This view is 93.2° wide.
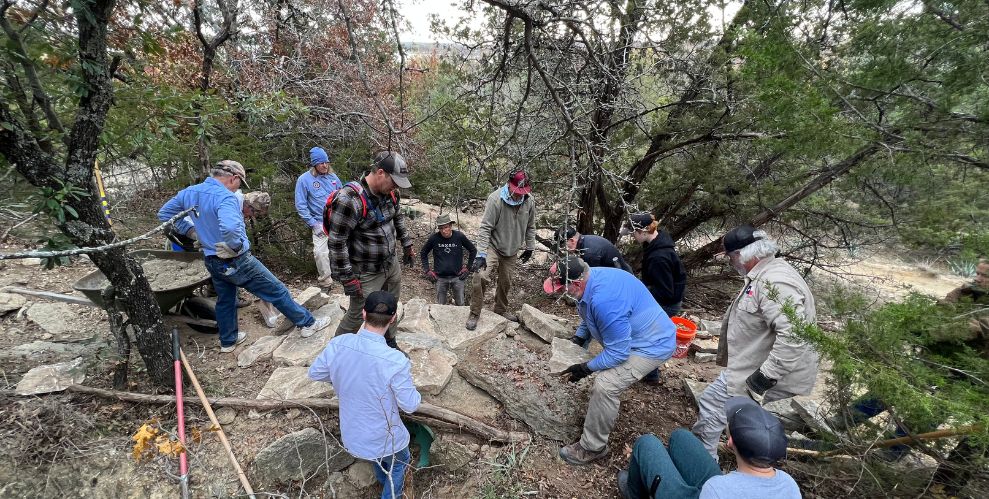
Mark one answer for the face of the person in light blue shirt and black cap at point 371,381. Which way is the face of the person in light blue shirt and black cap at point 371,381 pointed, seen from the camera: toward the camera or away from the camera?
away from the camera

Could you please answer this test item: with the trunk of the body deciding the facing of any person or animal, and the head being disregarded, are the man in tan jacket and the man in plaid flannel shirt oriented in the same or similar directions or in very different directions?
very different directions

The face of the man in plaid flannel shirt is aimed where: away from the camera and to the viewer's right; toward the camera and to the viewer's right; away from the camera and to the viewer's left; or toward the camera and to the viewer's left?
toward the camera and to the viewer's right

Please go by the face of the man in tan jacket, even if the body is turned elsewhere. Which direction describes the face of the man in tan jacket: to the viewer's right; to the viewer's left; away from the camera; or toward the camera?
to the viewer's left

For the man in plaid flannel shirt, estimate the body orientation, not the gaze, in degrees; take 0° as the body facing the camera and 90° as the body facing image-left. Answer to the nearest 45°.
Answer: approximately 315°

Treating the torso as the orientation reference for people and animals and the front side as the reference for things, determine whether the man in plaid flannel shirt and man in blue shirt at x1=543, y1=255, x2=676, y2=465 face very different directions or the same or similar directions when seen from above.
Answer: very different directions

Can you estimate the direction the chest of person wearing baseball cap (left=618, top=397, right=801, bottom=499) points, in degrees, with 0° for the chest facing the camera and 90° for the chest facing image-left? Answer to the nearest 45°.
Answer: approximately 135°

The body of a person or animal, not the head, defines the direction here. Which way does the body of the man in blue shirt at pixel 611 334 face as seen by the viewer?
to the viewer's left

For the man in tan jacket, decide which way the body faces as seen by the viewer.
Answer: to the viewer's left

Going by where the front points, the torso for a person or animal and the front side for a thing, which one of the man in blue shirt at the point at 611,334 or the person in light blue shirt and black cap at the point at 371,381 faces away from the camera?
the person in light blue shirt and black cap
